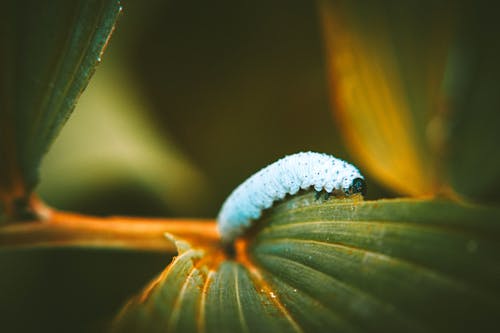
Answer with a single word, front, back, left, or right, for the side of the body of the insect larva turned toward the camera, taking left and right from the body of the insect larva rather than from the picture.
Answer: right
